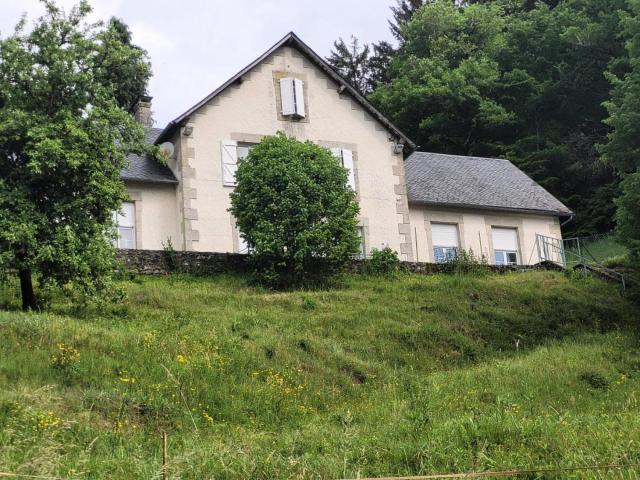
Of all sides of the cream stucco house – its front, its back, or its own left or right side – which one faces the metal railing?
left

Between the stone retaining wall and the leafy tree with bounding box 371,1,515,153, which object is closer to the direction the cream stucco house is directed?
the stone retaining wall

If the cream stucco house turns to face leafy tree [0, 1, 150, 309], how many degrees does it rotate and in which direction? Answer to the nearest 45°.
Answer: approximately 45° to its right

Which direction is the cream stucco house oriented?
toward the camera

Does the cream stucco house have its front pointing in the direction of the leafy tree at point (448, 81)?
no
